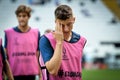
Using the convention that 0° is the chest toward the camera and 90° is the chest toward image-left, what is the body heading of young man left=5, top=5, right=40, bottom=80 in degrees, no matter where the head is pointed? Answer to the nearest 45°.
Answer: approximately 0°

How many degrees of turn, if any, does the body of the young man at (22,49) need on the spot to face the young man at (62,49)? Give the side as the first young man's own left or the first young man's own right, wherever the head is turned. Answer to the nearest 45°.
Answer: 0° — they already face them
